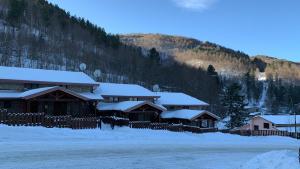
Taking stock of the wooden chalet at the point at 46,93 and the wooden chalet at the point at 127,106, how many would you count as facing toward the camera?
2

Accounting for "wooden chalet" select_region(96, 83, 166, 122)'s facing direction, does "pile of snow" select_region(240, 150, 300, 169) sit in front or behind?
in front

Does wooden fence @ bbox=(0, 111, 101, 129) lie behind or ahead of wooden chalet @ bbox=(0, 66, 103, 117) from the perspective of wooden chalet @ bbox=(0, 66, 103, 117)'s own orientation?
ahead

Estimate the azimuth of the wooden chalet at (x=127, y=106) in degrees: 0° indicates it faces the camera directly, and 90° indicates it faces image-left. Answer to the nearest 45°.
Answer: approximately 0°

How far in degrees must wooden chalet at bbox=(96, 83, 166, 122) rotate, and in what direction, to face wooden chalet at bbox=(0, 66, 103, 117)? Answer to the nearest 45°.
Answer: approximately 45° to its right

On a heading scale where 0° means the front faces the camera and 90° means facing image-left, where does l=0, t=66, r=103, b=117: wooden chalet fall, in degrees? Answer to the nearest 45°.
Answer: approximately 0°

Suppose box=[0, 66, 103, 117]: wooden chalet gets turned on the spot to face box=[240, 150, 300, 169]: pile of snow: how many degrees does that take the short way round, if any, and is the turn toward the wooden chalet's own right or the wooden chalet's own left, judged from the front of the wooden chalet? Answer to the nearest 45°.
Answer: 0° — it already faces it

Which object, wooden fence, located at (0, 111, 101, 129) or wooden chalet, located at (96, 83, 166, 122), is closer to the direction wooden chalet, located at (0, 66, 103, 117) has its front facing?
the wooden fence

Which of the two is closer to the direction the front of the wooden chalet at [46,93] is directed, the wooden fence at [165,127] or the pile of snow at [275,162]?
the pile of snow
